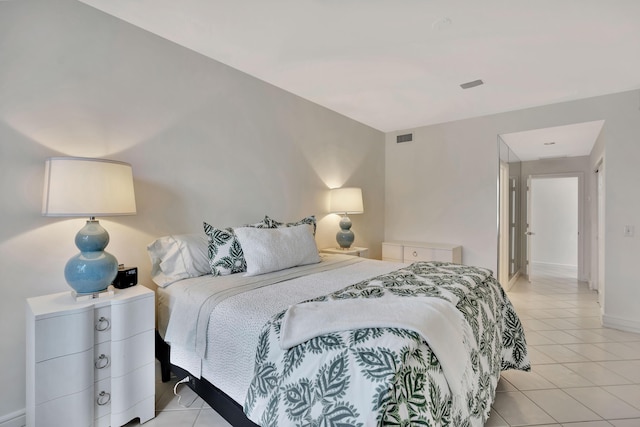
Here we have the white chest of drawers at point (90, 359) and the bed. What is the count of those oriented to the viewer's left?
0

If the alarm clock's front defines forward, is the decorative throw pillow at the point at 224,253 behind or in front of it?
in front

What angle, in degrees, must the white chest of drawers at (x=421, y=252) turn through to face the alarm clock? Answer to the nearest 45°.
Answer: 0° — it already faces it

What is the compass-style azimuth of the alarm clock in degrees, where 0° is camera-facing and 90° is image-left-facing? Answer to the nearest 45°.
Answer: approximately 315°

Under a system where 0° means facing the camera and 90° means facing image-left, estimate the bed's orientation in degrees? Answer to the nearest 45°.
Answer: approximately 315°

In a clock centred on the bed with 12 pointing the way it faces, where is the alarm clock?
The alarm clock is roughly at 5 o'clock from the bed.

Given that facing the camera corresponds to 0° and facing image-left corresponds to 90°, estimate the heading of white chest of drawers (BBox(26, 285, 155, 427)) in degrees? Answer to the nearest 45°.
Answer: approximately 315°

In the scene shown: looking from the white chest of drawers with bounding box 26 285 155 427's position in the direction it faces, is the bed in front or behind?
in front

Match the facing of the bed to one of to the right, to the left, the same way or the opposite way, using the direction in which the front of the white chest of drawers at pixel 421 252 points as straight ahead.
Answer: to the left

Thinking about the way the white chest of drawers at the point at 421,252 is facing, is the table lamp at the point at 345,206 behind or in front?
in front

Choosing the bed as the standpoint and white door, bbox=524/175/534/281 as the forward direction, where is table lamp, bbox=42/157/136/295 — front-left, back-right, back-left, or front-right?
back-left

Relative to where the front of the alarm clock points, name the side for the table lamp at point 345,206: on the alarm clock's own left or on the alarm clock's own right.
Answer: on the alarm clock's own left
